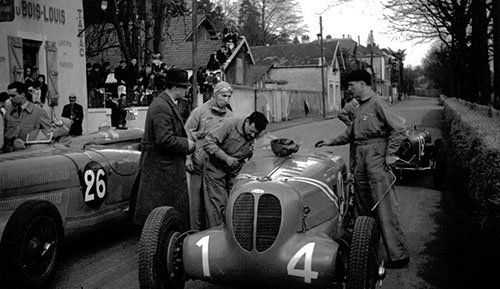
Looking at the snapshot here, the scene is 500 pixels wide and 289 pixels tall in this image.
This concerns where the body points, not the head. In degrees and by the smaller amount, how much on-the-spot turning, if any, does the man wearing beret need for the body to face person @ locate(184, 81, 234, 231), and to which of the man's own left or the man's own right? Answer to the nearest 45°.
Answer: approximately 45° to the man's own right

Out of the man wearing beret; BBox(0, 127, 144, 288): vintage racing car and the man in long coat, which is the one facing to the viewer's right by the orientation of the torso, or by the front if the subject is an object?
the man in long coat

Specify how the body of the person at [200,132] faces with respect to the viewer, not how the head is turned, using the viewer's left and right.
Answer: facing the viewer and to the right of the viewer

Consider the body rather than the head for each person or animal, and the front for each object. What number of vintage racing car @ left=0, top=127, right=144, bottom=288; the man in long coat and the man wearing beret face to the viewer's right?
1

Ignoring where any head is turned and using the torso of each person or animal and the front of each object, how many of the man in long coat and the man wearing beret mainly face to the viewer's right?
1

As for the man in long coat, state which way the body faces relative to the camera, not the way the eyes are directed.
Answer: to the viewer's right

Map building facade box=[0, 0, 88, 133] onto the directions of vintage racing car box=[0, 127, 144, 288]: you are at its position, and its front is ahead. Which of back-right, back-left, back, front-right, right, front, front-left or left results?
back-right

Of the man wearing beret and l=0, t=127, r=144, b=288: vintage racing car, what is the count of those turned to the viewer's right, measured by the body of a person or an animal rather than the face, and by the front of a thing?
0

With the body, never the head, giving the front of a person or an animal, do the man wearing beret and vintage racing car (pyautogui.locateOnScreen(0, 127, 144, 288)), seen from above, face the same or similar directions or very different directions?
same or similar directions

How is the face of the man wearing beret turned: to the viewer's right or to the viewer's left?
to the viewer's left

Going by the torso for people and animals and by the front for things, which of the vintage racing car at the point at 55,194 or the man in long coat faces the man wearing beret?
the man in long coat

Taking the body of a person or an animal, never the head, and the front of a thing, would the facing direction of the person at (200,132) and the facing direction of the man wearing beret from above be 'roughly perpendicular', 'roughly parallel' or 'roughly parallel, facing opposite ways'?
roughly perpendicular

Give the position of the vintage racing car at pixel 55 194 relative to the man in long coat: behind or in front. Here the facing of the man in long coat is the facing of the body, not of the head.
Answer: behind

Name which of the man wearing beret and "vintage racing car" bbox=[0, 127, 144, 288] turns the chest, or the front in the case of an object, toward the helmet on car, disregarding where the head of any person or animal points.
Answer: the man wearing beret

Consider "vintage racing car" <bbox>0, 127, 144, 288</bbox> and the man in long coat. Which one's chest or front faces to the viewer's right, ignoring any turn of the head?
the man in long coat

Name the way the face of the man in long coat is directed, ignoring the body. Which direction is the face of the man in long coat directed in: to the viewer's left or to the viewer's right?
to the viewer's right

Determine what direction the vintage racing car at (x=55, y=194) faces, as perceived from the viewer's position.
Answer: facing the viewer and to the left of the viewer

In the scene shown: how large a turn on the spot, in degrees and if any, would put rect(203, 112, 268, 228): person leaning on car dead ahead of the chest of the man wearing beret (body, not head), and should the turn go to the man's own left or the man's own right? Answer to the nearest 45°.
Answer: approximately 45° to the man's own right
